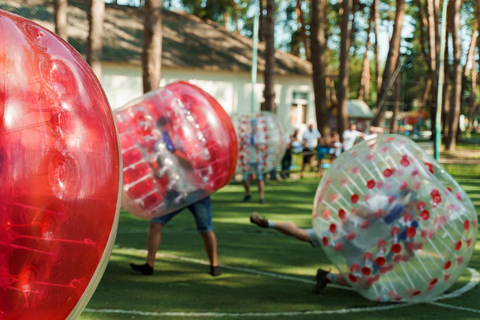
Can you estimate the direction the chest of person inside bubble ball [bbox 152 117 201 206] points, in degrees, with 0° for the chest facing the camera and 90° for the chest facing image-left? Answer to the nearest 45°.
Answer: approximately 90°

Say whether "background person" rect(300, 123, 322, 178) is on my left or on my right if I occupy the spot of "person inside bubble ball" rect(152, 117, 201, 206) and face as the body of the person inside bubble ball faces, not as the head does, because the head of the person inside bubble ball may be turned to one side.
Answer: on my right

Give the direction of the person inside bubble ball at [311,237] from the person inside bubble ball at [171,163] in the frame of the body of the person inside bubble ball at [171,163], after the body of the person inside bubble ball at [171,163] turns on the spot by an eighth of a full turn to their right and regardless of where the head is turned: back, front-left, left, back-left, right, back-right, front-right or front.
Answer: back-right

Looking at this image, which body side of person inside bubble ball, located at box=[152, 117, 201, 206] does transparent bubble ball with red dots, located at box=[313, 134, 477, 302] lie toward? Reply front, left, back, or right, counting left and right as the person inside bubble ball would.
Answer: back

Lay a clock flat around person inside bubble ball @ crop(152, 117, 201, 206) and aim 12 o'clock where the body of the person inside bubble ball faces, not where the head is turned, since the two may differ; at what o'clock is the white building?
The white building is roughly at 3 o'clock from the person inside bubble ball.

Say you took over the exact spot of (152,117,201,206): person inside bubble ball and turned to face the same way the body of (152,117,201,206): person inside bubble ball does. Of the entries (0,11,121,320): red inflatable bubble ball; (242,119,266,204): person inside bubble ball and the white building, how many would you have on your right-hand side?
2
